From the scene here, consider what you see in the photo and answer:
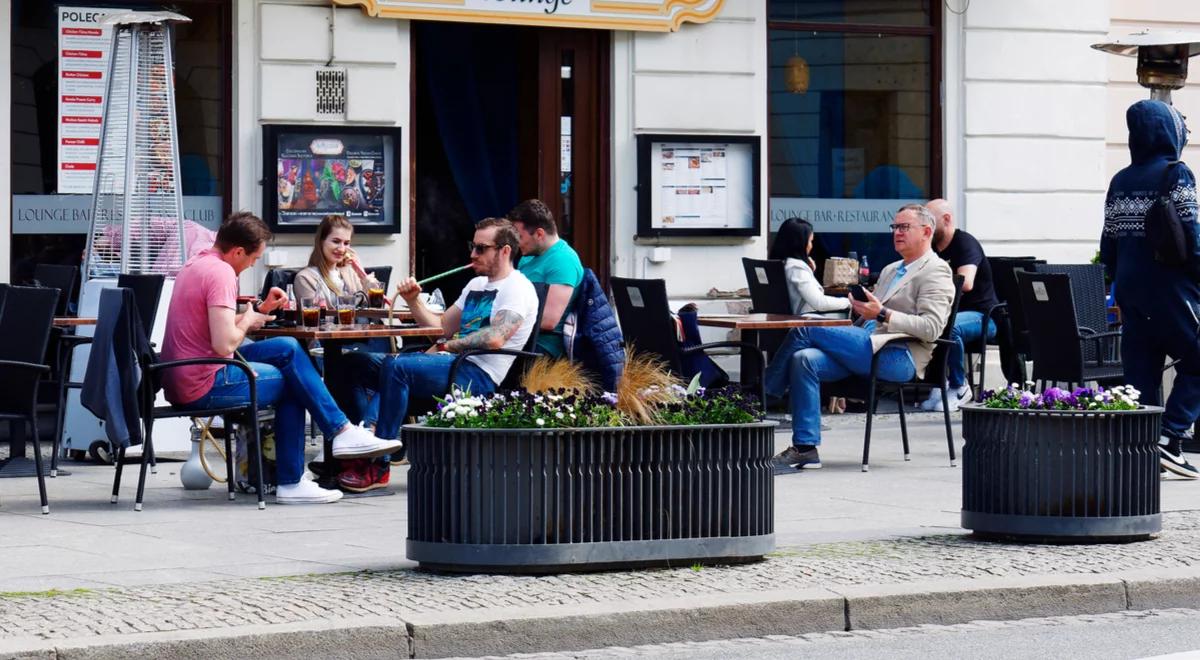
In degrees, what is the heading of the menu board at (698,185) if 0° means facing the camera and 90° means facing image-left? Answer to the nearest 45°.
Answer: approximately 0°

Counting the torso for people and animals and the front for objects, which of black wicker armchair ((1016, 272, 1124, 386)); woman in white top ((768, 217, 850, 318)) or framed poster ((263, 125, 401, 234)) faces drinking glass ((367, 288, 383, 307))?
the framed poster

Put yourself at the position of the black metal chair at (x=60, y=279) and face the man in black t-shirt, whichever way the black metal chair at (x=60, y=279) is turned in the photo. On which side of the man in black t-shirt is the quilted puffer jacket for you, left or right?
right

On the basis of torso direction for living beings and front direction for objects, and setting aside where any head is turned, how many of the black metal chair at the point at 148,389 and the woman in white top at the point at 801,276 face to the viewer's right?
2

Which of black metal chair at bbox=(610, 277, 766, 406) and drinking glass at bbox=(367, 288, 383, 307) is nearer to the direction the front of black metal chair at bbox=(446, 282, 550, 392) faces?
the drinking glass

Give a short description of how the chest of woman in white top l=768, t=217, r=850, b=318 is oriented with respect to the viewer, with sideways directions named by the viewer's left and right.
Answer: facing to the right of the viewer

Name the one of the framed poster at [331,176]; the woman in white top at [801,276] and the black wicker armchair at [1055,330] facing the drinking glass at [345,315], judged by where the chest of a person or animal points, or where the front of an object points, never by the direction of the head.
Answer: the framed poster

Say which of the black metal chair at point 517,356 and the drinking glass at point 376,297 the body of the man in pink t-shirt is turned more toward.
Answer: the black metal chair

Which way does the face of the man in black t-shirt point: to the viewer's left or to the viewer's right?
to the viewer's left

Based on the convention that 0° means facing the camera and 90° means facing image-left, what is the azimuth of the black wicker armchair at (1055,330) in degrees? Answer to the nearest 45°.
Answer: approximately 225°

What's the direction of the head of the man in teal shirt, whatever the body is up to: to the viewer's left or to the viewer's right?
to the viewer's left

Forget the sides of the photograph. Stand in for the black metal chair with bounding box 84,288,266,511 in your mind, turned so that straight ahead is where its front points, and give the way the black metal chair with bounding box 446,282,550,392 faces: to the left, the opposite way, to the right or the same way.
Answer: the opposite way

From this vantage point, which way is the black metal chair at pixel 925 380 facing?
to the viewer's left
